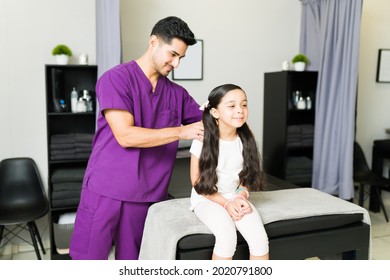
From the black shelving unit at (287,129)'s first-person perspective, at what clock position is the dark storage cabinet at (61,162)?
The dark storage cabinet is roughly at 3 o'clock from the black shelving unit.

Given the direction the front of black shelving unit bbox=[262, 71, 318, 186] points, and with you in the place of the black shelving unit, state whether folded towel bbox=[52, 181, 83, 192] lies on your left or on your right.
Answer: on your right

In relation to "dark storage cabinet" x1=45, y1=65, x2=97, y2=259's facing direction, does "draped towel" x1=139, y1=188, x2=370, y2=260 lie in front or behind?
in front

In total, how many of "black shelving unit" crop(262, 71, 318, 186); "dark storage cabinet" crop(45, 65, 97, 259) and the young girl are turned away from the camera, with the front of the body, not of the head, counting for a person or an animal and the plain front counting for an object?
0

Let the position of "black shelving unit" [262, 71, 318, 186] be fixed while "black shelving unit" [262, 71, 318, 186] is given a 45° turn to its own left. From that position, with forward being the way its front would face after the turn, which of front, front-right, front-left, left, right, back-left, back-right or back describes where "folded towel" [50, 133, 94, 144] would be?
back-right

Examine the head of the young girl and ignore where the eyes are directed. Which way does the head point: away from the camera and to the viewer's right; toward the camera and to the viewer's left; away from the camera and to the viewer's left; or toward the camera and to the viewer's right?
toward the camera and to the viewer's right

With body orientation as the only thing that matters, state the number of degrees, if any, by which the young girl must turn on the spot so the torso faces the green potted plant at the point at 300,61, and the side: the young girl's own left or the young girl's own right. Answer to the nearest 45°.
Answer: approximately 135° to the young girl's own left

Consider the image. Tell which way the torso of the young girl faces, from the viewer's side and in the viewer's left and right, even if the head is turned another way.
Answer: facing the viewer and to the right of the viewer

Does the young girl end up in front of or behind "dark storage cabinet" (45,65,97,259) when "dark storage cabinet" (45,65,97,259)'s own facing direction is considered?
in front

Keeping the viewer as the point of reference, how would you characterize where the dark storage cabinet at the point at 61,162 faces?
facing the viewer

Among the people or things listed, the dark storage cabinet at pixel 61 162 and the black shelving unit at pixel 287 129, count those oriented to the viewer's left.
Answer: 0

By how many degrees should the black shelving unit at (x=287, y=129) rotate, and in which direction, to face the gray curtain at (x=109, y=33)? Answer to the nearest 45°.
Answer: approximately 90° to its right
